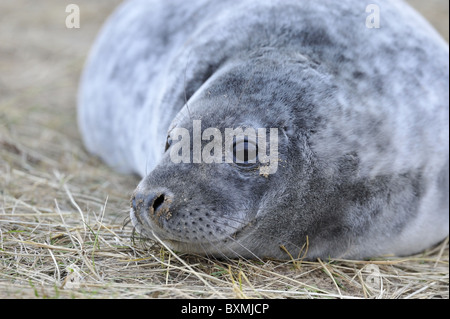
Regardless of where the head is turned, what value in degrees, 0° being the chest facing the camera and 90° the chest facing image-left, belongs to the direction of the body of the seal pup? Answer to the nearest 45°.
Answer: approximately 45°
